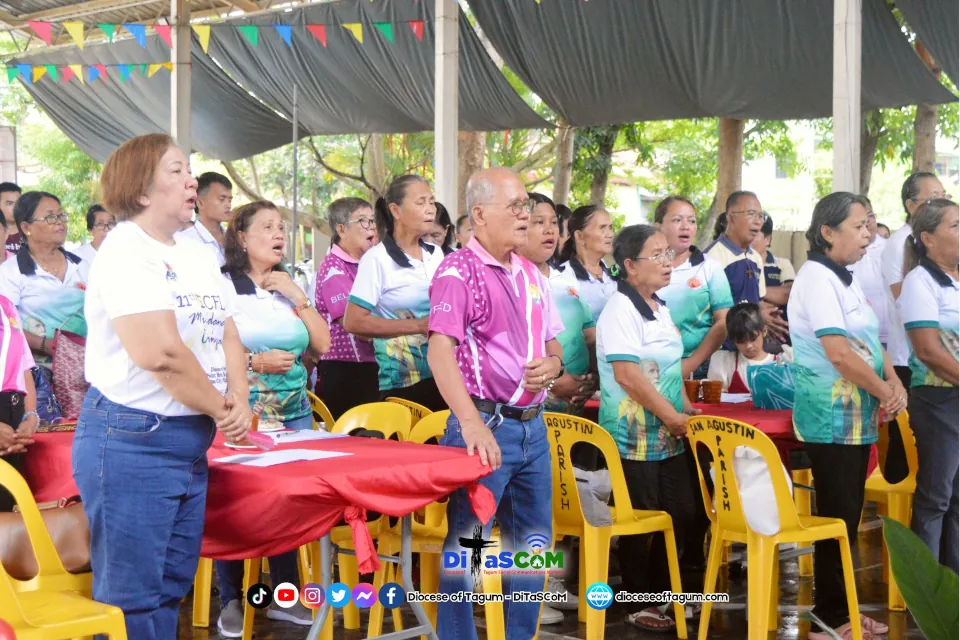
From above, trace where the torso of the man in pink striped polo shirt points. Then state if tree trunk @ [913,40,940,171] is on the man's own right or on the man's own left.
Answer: on the man's own left

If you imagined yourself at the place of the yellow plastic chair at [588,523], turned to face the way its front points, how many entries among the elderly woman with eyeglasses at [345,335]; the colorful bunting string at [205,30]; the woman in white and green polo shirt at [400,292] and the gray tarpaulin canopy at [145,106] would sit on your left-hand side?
4

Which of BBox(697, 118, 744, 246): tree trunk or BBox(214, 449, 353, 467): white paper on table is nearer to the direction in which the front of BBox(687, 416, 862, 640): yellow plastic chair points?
the tree trunk

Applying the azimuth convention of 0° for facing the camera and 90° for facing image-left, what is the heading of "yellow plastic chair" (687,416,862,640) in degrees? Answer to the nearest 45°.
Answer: approximately 225°

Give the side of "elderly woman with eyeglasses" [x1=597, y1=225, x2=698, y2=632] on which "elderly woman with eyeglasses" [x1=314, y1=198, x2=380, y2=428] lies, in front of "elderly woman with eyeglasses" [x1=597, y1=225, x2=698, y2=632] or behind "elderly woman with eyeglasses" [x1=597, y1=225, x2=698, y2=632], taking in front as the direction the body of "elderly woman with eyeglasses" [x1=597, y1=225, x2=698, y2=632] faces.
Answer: behind

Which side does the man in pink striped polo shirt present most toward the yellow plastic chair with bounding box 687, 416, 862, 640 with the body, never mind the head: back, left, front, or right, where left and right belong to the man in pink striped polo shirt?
left

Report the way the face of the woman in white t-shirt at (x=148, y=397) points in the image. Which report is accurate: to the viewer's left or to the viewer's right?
to the viewer's right

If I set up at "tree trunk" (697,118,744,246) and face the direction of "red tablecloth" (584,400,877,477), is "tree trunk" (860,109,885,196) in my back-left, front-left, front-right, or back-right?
back-left
